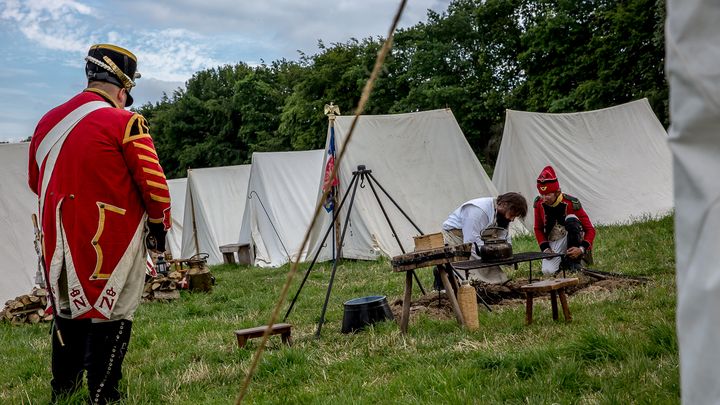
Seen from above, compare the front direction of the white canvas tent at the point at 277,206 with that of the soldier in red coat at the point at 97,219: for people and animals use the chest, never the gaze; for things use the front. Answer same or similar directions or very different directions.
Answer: very different directions

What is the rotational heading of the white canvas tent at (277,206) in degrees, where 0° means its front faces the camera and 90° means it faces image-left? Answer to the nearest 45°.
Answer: approximately 45°

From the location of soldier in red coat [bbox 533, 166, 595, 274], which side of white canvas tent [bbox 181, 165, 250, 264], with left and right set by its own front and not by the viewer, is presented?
left

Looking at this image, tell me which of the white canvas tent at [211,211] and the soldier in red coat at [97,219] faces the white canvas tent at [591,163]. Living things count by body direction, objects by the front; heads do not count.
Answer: the soldier in red coat

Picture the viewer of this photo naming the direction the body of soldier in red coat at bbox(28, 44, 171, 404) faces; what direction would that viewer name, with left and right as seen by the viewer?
facing away from the viewer and to the right of the viewer

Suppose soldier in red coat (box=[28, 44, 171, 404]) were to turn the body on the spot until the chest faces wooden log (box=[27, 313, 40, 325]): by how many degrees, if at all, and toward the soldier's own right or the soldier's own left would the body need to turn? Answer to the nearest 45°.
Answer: approximately 45° to the soldier's own left

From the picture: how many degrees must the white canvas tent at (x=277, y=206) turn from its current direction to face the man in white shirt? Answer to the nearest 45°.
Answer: approximately 45° to its left

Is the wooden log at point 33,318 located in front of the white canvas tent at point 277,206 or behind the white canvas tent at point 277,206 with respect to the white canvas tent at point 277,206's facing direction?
in front

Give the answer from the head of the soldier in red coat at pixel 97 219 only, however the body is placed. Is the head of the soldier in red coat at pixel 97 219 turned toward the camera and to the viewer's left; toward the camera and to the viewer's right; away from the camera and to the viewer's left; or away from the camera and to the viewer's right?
away from the camera and to the viewer's right
